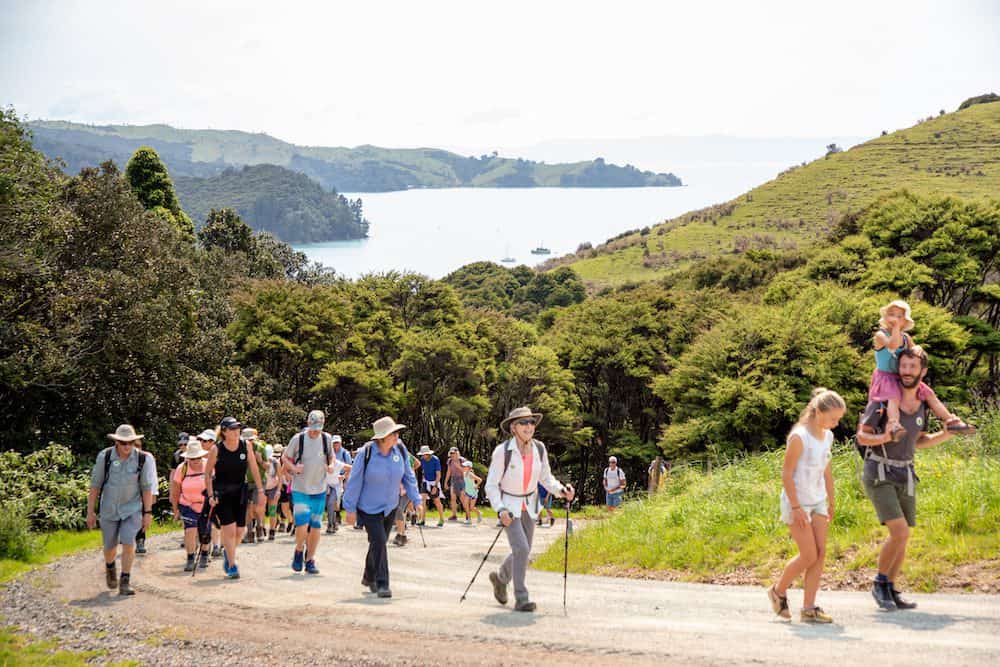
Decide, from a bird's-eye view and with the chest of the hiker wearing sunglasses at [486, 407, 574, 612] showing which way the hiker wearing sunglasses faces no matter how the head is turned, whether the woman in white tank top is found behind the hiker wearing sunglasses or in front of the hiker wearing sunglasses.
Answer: in front

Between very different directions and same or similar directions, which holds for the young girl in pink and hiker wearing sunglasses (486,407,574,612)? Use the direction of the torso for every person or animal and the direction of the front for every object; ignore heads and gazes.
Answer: same or similar directions

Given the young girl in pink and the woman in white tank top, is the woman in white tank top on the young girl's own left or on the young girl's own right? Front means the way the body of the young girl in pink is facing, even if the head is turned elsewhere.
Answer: on the young girl's own right

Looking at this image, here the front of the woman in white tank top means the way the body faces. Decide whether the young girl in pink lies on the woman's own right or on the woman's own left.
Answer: on the woman's own left

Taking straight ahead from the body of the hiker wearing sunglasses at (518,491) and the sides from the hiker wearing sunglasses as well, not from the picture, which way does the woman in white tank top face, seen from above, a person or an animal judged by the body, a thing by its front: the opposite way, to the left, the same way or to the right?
the same way

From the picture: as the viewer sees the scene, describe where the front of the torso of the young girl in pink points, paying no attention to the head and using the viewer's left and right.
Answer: facing the viewer and to the right of the viewer

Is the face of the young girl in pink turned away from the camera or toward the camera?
toward the camera

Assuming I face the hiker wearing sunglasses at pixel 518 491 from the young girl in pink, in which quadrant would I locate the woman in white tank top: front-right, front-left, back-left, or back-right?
front-left

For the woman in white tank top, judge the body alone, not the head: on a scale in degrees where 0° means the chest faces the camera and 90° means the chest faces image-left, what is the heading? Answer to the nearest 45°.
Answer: approximately 315°

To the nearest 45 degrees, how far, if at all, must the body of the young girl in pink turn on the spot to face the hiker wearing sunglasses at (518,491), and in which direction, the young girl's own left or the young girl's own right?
approximately 135° to the young girl's own right

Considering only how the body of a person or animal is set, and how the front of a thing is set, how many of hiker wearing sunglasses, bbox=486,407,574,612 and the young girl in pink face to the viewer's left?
0

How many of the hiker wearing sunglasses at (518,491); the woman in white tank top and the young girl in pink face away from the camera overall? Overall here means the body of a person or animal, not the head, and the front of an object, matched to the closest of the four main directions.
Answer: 0

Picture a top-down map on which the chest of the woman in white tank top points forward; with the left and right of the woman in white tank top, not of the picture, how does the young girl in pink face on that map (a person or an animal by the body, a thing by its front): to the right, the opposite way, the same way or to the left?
the same way
